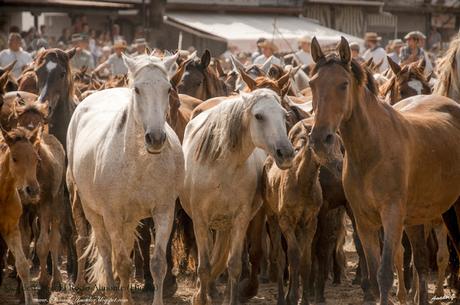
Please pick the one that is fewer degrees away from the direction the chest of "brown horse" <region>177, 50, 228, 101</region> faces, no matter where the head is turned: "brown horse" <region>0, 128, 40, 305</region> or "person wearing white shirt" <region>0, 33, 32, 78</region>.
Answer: the brown horse

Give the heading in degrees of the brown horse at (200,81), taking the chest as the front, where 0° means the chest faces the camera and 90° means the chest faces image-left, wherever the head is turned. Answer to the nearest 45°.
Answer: approximately 45°

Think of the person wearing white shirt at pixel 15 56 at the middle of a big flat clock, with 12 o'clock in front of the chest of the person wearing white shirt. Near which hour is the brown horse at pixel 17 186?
The brown horse is roughly at 12 o'clock from the person wearing white shirt.

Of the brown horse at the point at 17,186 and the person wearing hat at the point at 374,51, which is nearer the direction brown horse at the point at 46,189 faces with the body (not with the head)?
the brown horse

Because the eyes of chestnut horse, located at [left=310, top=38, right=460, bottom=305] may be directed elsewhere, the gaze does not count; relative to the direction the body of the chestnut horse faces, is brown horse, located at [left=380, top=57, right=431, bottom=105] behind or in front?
behind

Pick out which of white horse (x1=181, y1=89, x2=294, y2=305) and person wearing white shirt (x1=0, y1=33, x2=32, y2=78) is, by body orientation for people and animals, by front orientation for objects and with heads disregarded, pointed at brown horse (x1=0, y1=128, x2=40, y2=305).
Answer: the person wearing white shirt

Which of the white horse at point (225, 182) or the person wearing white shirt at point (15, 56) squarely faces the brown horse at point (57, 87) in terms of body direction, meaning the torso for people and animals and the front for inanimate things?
the person wearing white shirt

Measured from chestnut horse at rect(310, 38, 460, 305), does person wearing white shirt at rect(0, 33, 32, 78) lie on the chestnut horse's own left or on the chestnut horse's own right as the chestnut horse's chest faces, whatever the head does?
on the chestnut horse's own right

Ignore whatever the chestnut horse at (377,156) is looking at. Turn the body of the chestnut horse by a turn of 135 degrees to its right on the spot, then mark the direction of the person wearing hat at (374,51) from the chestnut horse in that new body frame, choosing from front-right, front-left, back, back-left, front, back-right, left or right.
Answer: front

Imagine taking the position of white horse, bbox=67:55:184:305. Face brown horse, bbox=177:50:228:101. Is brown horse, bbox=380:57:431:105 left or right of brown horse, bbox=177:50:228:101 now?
right
